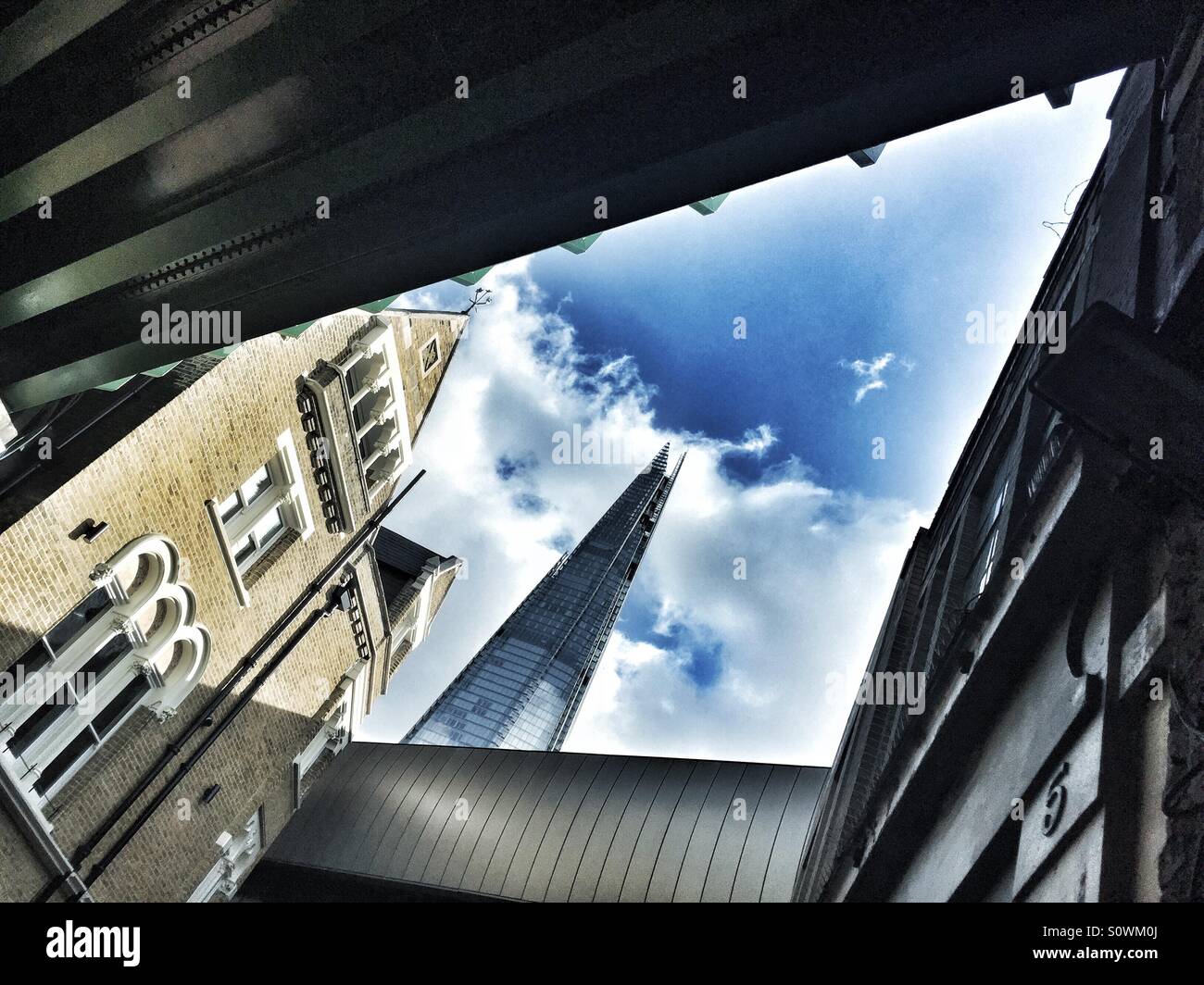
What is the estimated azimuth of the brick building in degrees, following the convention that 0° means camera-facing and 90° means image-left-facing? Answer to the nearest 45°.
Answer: approximately 315°
